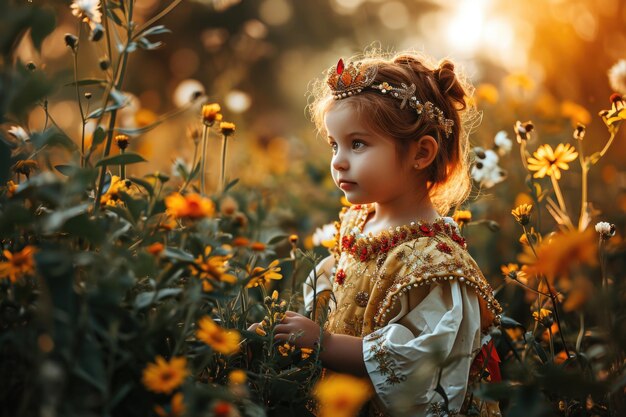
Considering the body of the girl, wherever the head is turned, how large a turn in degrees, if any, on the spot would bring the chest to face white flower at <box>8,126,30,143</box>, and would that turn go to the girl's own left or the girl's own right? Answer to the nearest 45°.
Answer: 0° — they already face it

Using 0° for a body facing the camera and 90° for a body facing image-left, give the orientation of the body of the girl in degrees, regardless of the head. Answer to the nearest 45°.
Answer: approximately 45°
